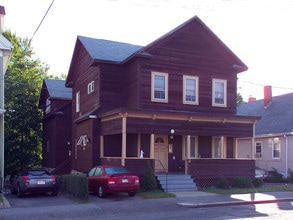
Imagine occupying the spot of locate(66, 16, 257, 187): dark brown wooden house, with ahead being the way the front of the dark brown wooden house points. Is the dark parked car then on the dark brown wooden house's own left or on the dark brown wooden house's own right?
on the dark brown wooden house's own right

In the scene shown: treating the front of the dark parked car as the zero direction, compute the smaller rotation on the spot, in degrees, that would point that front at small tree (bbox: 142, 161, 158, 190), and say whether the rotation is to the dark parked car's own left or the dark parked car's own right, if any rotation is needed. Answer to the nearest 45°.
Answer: approximately 135° to the dark parked car's own right

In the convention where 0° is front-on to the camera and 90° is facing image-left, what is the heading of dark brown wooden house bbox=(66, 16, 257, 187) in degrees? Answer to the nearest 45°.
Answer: approximately 315°

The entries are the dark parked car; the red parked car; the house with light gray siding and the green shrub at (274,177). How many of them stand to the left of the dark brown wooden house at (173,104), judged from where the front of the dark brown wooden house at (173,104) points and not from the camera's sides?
2

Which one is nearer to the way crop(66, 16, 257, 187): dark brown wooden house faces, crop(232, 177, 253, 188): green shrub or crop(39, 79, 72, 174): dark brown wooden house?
the green shrub

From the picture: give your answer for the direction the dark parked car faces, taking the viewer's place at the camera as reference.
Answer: facing away from the viewer and to the left of the viewer

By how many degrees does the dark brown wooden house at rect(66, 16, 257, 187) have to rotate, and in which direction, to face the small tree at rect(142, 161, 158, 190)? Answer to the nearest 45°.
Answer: approximately 45° to its right
